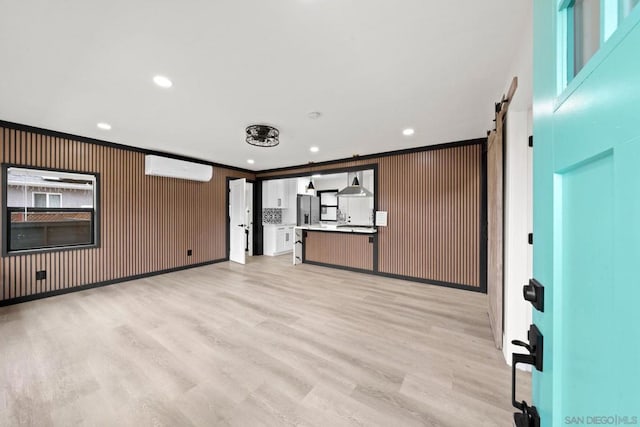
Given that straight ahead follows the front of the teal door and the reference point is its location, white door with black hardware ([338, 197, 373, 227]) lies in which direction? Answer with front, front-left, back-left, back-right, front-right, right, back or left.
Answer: right

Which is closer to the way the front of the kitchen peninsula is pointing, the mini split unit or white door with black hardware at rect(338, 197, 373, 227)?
the mini split unit

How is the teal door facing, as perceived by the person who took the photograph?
facing the viewer and to the left of the viewer

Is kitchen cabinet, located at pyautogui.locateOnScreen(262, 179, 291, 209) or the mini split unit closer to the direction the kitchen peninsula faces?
the mini split unit

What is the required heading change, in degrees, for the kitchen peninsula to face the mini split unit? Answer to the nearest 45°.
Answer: approximately 45° to its right

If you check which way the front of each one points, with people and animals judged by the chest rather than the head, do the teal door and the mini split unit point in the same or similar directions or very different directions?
very different directions

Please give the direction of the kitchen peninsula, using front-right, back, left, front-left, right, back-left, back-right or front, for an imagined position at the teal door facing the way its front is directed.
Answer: right

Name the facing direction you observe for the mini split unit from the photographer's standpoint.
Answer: facing the viewer and to the right of the viewer

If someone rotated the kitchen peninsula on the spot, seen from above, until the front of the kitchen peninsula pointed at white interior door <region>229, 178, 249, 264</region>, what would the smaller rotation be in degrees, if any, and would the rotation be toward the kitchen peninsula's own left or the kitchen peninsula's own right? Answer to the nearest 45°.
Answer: approximately 45° to the kitchen peninsula's own right

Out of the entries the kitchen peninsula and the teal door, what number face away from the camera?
0
